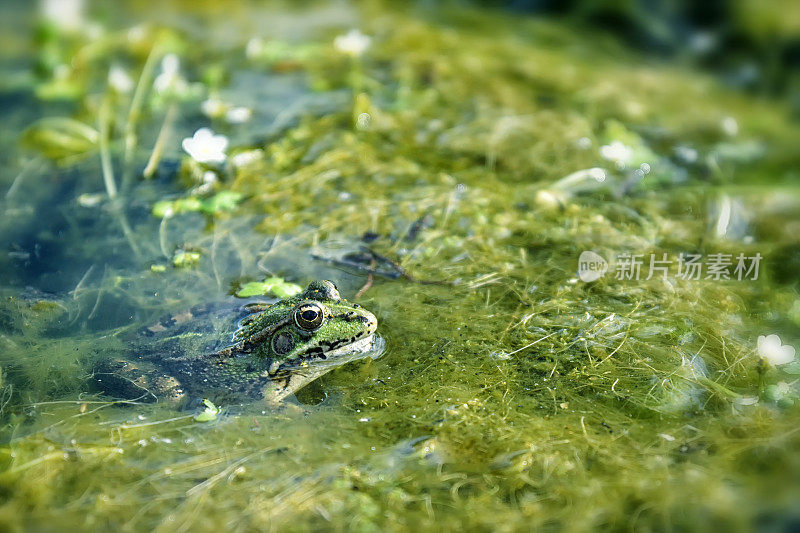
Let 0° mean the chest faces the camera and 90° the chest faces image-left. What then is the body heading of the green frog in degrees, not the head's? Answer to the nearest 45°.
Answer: approximately 270°

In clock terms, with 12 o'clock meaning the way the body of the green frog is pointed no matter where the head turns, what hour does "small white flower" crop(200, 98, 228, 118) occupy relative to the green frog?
The small white flower is roughly at 9 o'clock from the green frog.

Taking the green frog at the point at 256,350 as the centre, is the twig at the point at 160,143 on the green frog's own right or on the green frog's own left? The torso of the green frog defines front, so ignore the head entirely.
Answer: on the green frog's own left

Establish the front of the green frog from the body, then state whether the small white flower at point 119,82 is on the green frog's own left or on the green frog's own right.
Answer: on the green frog's own left

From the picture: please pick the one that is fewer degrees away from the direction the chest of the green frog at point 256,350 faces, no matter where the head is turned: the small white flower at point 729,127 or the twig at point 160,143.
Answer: the small white flower

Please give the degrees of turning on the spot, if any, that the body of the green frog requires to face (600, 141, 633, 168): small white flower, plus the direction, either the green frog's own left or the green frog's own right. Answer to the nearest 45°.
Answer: approximately 45° to the green frog's own left

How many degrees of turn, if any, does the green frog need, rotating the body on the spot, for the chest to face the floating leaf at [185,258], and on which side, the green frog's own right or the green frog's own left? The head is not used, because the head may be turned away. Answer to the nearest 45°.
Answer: approximately 90° to the green frog's own left

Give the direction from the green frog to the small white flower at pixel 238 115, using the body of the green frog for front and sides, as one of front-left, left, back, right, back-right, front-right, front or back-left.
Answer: left

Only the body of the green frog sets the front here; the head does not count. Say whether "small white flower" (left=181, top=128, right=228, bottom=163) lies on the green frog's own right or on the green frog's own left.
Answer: on the green frog's own left

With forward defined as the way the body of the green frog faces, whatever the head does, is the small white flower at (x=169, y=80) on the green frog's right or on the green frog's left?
on the green frog's left

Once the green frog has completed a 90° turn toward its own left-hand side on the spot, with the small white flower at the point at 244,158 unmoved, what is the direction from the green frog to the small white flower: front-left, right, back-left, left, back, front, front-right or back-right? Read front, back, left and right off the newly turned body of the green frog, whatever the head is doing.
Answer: front
